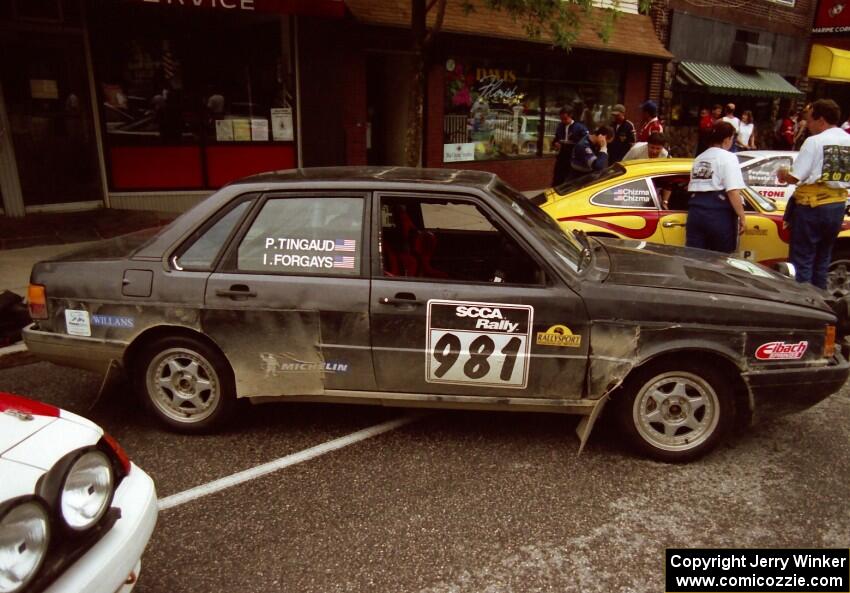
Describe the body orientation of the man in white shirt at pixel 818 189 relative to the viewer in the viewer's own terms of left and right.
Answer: facing away from the viewer and to the left of the viewer

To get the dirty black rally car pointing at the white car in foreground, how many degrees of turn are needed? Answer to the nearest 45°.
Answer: approximately 135° to its right

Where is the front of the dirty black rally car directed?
to the viewer's right

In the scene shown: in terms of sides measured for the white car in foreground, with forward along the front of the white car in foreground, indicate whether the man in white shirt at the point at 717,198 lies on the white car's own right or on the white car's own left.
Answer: on the white car's own left

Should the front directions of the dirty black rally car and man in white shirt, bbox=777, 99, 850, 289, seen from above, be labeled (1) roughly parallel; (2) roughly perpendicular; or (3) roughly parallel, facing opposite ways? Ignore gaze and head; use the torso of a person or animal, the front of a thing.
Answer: roughly perpendicular

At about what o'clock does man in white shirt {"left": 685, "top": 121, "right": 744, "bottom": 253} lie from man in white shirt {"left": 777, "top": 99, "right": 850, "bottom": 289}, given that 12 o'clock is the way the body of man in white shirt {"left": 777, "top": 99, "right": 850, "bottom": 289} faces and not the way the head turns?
man in white shirt {"left": 685, "top": 121, "right": 744, "bottom": 253} is roughly at 12 o'clock from man in white shirt {"left": 777, "top": 99, "right": 850, "bottom": 289}.

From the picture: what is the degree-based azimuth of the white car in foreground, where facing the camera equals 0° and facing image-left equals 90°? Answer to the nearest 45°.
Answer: approximately 315°

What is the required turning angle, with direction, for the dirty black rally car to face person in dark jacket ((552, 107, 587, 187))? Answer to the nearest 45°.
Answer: approximately 90° to its left

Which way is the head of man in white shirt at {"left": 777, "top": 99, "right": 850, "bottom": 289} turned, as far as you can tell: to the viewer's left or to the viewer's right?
to the viewer's left

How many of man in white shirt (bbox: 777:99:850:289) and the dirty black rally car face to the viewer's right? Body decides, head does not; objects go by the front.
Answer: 1

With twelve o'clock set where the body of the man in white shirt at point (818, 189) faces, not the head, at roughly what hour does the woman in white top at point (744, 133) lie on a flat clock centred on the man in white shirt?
The woman in white top is roughly at 1 o'clock from the man in white shirt.
